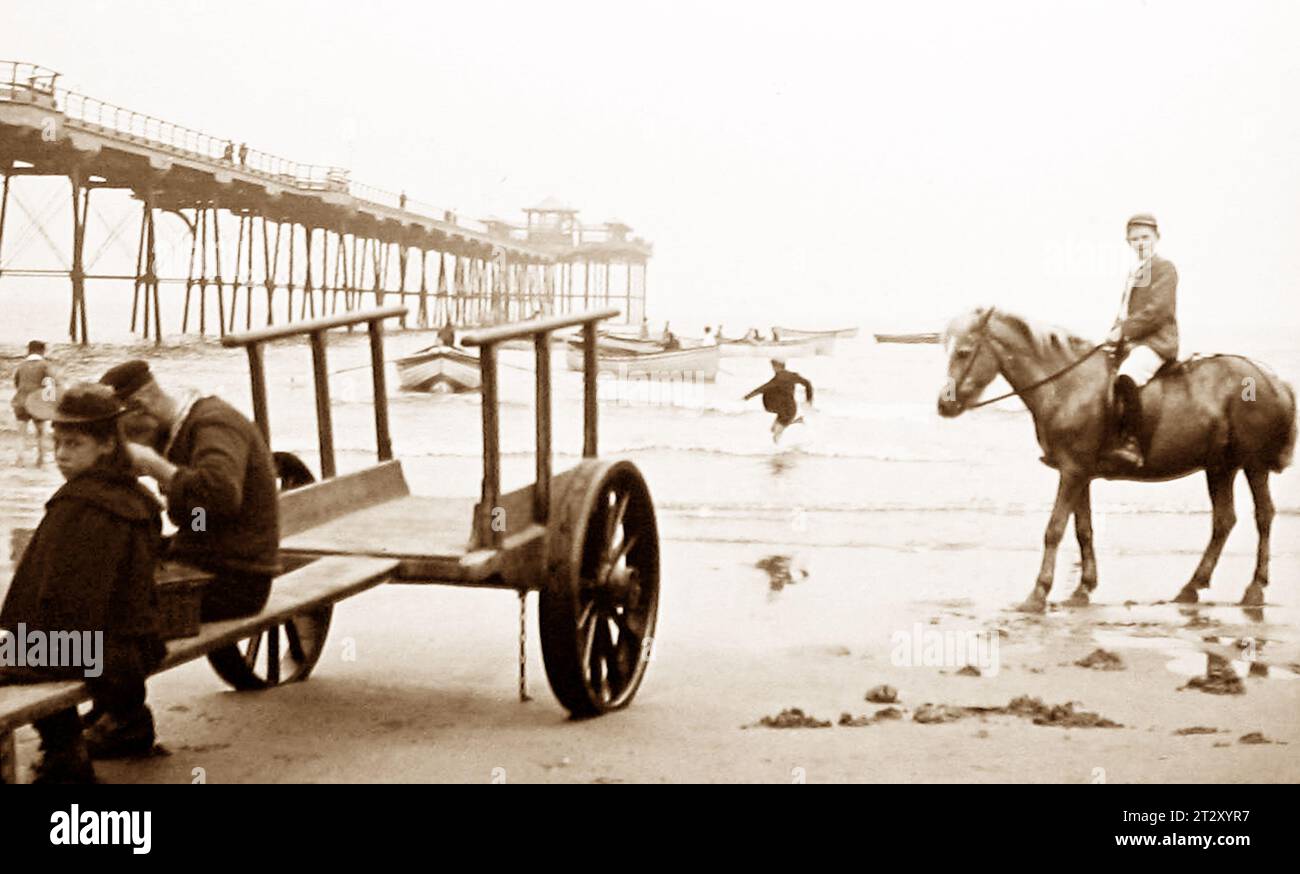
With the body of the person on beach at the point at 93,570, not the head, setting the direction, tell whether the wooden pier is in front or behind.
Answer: behind

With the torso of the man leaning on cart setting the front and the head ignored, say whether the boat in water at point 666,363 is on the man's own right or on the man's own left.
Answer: on the man's own right

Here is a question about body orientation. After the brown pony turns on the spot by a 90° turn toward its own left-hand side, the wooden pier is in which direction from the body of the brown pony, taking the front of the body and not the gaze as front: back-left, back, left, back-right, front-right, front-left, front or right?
back-right

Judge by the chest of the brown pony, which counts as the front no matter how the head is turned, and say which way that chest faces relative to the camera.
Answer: to the viewer's left
